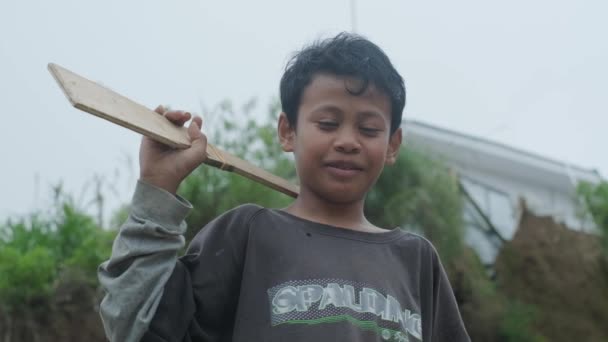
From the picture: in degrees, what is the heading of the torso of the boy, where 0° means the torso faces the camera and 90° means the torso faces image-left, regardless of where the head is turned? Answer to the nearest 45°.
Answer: approximately 0°

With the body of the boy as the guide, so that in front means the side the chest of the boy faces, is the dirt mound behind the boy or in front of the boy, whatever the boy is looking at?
behind

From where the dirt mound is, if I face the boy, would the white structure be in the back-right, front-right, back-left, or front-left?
back-right

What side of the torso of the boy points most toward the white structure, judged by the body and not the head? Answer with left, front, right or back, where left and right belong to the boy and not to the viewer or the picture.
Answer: back

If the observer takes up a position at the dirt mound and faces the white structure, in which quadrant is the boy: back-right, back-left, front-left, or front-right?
back-left
